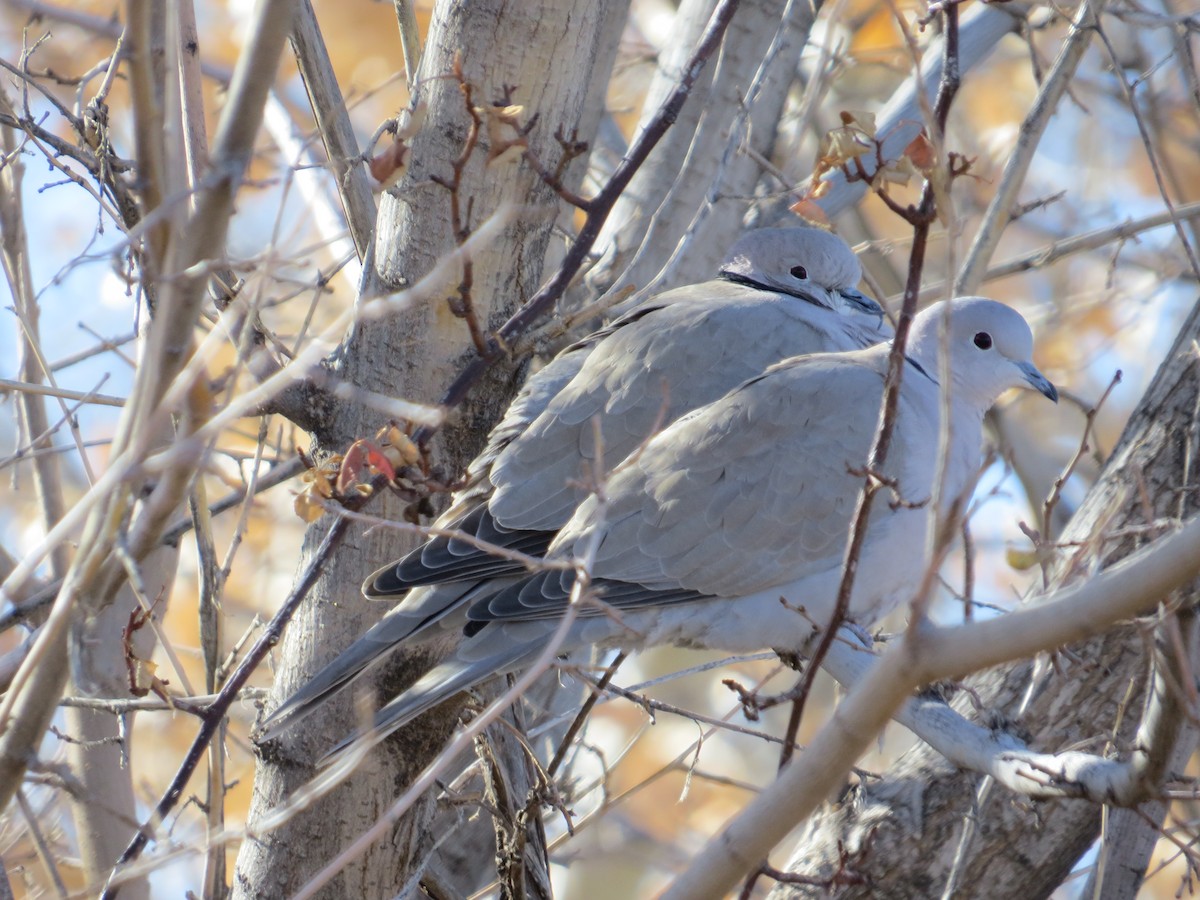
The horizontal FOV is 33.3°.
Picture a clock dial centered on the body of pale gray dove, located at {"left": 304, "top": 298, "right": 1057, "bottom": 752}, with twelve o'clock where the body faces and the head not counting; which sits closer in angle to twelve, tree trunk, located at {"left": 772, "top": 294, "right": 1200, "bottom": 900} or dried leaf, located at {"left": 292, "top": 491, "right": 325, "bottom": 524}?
the tree trunk

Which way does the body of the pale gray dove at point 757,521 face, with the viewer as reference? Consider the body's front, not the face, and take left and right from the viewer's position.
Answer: facing to the right of the viewer

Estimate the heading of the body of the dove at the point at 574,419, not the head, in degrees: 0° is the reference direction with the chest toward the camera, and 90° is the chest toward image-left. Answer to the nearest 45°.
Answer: approximately 270°

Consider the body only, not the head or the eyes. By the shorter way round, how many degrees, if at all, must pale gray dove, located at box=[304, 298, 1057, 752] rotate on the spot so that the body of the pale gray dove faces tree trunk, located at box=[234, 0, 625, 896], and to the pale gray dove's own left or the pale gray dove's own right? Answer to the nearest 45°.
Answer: approximately 135° to the pale gray dove's own left

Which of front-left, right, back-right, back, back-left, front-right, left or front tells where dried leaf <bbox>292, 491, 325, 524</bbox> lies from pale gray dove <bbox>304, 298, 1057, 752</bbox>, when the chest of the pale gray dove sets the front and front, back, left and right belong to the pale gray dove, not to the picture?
back-right

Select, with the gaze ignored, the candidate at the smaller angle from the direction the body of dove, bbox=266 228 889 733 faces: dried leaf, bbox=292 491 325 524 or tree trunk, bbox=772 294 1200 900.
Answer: the tree trunk
